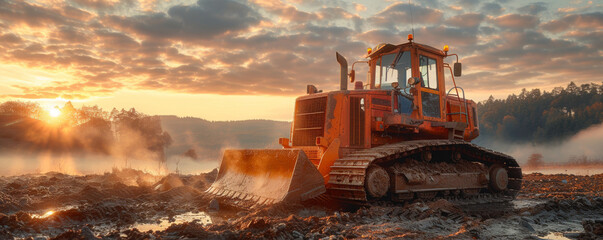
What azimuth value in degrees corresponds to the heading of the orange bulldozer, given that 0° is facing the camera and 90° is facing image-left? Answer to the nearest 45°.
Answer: approximately 45°
